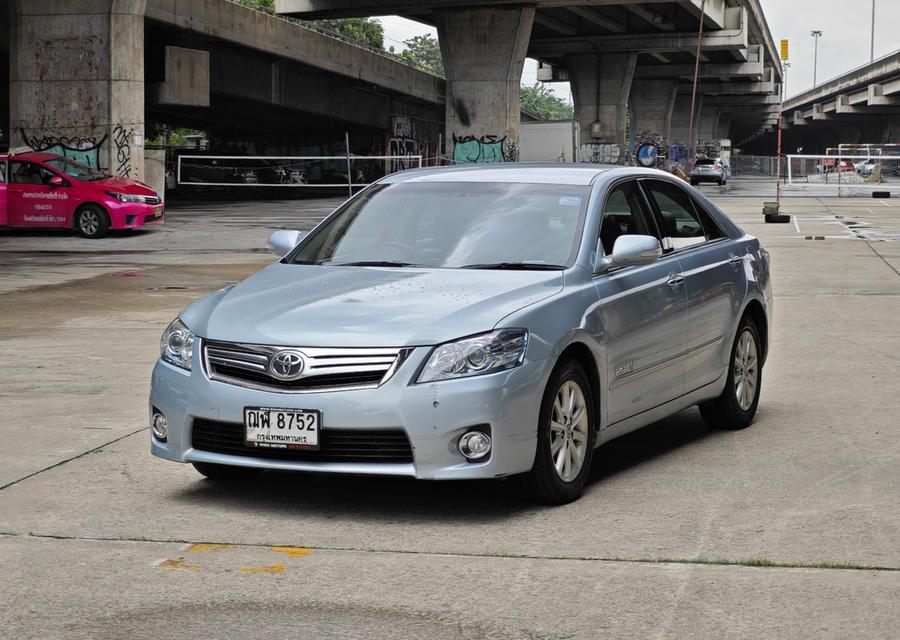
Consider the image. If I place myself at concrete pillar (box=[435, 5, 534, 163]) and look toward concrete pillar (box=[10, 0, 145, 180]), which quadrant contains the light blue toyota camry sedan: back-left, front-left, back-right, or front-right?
front-left

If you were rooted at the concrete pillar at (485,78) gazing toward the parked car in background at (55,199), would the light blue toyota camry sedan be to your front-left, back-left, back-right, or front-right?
front-left

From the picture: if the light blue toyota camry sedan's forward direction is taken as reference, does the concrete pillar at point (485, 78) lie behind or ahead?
behind

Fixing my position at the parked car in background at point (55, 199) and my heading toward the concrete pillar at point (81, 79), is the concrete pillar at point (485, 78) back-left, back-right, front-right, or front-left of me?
front-right

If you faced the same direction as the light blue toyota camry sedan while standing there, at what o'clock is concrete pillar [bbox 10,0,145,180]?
The concrete pillar is roughly at 4 o'clock from the light blue toyota camry sedan.

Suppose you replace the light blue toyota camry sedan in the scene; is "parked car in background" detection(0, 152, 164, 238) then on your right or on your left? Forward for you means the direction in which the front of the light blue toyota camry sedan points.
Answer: on your right

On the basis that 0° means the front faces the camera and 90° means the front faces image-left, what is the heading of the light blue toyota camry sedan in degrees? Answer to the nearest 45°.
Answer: approximately 45°

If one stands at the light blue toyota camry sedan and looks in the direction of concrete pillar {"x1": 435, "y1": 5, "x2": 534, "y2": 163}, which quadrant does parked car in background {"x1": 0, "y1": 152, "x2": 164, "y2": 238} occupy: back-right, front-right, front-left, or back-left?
front-left

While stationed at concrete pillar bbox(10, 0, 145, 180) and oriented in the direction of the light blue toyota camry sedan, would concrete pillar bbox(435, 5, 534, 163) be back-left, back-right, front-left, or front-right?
back-left
